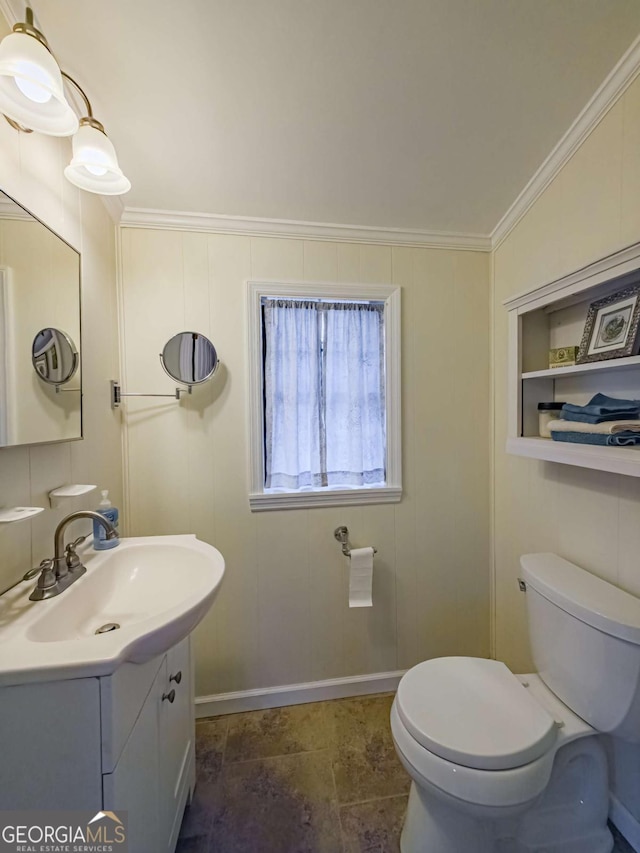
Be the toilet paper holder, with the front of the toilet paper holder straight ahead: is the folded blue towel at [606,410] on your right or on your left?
on your left

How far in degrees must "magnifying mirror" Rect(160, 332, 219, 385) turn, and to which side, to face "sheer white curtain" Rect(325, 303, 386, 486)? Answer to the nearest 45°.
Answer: approximately 90° to its left

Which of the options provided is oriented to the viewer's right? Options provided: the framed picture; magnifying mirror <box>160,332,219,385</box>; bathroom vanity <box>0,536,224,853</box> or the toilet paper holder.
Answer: the bathroom vanity

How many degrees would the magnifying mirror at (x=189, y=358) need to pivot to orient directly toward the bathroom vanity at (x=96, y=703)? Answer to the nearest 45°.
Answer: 0° — it already faces it

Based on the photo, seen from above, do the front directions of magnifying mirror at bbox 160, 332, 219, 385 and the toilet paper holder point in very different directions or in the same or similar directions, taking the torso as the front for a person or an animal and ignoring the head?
same or similar directions

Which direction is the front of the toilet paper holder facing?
toward the camera

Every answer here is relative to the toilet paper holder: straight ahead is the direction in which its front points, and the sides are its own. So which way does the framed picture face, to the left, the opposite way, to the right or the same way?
to the right

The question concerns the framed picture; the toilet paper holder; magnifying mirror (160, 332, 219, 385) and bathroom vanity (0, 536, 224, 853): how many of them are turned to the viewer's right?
1

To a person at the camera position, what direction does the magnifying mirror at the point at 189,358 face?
facing the viewer

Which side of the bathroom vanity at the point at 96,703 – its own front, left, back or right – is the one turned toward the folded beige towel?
front

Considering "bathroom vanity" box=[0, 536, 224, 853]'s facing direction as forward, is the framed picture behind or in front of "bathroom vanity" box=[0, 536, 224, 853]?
in front

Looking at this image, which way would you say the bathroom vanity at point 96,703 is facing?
to the viewer's right
